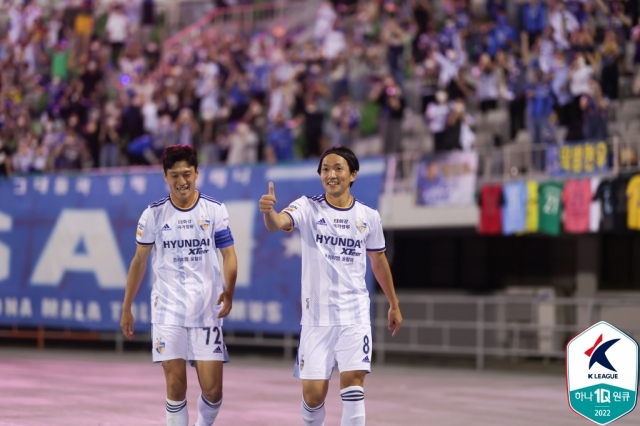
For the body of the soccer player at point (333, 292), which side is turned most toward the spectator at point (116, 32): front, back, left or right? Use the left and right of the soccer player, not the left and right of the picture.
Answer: back

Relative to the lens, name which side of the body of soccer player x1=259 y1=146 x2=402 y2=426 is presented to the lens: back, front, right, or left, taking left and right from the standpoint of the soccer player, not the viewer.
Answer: front

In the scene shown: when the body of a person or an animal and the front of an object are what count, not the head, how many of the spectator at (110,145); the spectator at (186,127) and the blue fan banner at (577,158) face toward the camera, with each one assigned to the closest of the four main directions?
3

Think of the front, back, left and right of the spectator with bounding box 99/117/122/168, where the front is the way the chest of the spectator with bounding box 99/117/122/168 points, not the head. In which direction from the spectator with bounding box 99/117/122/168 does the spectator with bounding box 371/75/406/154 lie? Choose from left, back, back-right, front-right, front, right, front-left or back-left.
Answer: front-left

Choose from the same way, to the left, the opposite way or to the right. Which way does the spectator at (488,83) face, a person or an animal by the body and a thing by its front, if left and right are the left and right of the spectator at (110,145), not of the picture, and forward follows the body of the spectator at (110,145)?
the same way

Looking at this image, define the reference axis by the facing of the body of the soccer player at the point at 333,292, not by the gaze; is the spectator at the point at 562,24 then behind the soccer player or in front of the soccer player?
behind

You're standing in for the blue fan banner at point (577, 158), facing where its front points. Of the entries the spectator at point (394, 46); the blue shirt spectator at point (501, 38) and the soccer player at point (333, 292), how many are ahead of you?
1

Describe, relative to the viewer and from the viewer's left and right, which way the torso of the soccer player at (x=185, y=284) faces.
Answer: facing the viewer

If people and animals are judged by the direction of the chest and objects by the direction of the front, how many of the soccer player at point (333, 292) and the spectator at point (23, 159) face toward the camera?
2

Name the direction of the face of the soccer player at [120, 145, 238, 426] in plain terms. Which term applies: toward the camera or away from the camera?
toward the camera

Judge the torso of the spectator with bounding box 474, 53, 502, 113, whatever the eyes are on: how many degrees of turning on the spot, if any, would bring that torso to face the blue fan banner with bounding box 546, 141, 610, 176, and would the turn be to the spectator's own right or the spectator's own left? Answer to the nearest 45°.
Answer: approximately 45° to the spectator's own left

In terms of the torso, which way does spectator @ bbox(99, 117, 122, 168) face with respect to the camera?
toward the camera

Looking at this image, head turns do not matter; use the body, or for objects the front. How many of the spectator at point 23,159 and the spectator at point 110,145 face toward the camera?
2

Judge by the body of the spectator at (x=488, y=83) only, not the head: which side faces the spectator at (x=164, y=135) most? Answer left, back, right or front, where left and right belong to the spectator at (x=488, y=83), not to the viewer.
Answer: right

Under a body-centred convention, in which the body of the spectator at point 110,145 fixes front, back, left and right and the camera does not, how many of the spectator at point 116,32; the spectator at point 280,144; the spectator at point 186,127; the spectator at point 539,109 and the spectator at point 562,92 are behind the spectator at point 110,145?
1

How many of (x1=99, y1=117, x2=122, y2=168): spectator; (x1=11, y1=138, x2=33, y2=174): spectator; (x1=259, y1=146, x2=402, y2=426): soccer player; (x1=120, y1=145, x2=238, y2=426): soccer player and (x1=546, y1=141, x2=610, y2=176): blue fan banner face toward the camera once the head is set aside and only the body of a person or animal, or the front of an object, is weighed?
5
